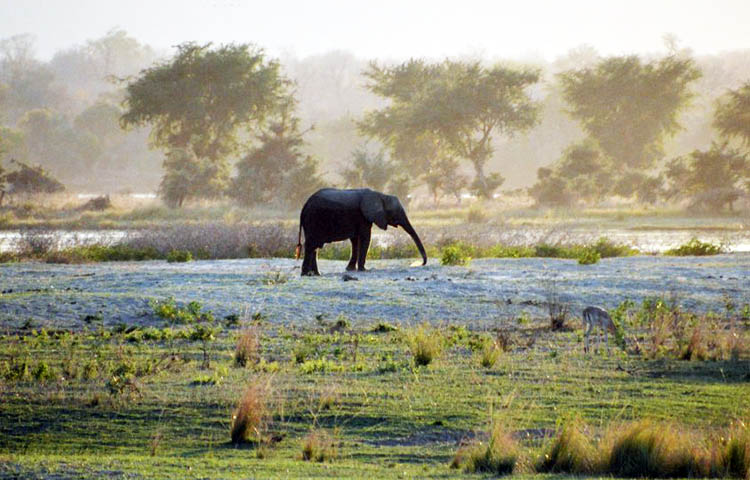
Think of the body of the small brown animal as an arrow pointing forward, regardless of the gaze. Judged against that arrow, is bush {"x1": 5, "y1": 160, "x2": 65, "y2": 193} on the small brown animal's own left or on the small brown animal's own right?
on the small brown animal's own left

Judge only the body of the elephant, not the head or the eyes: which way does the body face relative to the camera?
to the viewer's right

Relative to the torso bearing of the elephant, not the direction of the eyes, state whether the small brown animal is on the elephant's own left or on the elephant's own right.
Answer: on the elephant's own right

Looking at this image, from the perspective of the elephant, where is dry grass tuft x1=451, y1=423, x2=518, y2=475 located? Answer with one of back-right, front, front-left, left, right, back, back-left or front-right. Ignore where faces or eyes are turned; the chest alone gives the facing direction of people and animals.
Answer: right

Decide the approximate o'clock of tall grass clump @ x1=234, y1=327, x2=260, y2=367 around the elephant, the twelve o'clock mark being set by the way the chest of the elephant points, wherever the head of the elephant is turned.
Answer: The tall grass clump is roughly at 3 o'clock from the elephant.

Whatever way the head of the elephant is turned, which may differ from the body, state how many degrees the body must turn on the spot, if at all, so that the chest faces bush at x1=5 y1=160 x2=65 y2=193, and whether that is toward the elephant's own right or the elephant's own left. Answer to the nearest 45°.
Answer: approximately 135° to the elephant's own left

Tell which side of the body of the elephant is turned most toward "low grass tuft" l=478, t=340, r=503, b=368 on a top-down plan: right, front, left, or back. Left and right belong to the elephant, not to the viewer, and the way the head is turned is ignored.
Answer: right

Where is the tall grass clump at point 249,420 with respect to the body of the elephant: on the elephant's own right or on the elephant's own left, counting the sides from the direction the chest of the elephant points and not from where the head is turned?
on the elephant's own right
